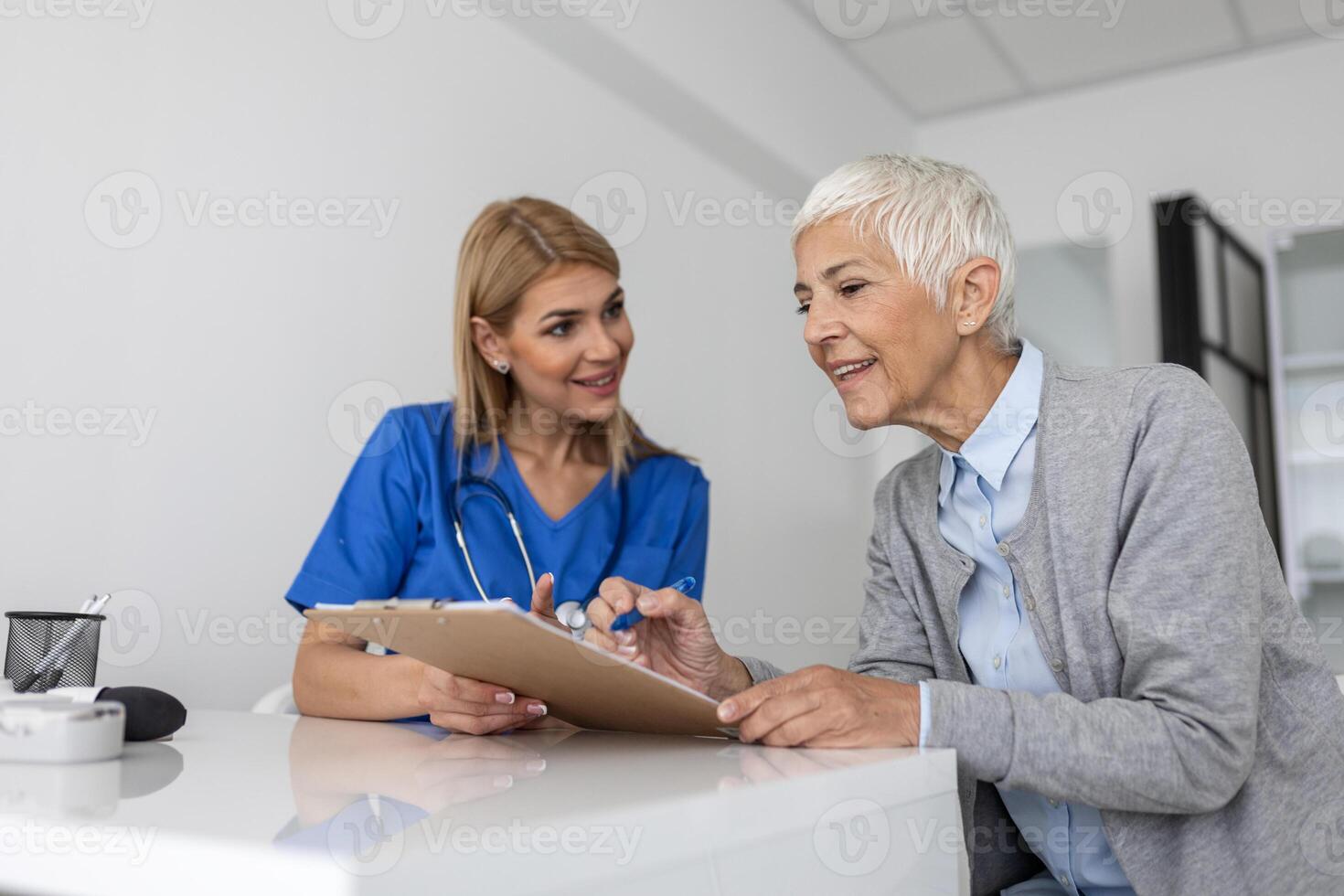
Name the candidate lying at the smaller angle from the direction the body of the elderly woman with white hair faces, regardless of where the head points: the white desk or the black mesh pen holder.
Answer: the white desk

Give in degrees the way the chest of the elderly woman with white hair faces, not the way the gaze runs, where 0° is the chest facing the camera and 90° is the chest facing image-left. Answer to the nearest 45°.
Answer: approximately 45°

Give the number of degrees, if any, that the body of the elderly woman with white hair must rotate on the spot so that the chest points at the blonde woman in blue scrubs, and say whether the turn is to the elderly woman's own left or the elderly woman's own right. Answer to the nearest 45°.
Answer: approximately 90° to the elderly woman's own right

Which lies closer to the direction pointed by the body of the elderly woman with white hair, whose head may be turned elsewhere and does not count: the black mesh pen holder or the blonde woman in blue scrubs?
the black mesh pen holder

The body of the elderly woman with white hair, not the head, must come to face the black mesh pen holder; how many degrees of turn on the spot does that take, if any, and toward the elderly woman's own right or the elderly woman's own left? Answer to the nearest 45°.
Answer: approximately 45° to the elderly woman's own right

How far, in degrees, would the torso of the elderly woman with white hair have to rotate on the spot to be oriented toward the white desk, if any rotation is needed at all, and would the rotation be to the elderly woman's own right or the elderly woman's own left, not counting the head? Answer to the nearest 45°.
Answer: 0° — they already face it

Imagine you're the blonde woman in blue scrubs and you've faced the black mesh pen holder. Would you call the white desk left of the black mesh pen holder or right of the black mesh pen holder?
left
